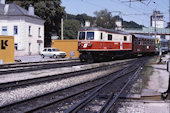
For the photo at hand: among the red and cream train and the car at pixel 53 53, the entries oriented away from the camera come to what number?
0

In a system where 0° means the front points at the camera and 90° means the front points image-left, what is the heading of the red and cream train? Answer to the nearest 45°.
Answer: approximately 45°

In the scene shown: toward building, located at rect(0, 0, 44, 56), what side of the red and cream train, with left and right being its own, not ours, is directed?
right
